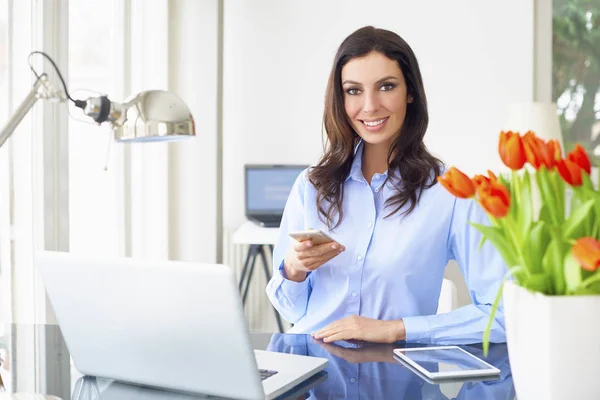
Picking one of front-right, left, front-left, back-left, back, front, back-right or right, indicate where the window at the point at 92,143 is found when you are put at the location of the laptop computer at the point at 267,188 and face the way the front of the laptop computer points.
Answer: front-right

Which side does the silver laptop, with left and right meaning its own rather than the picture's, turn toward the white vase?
right

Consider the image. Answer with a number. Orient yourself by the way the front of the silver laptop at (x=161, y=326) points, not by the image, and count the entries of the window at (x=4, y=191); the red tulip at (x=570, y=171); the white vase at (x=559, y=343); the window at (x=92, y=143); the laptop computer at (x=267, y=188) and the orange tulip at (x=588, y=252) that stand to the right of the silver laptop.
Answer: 3

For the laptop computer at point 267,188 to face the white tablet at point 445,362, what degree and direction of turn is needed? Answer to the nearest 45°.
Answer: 0° — it already faces it

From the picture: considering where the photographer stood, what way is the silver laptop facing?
facing away from the viewer and to the right of the viewer

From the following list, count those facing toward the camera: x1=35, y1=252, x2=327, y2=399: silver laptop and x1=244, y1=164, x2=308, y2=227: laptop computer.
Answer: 1

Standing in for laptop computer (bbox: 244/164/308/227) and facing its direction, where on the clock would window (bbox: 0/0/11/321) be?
The window is roughly at 1 o'clock from the laptop computer.

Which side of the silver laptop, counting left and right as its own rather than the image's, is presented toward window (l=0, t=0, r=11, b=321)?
left

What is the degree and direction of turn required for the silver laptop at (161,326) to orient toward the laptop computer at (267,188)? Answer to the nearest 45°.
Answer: approximately 45° to its left

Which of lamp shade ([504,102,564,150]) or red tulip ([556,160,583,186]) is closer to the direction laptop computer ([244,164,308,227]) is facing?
the red tulip

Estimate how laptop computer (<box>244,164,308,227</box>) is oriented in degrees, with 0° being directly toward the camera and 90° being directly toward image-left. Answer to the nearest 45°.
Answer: approximately 0°

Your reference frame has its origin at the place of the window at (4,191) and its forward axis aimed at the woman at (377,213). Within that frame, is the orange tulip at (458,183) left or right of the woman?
right

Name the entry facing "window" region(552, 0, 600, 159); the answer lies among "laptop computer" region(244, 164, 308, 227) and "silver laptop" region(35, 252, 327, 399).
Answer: the silver laptop

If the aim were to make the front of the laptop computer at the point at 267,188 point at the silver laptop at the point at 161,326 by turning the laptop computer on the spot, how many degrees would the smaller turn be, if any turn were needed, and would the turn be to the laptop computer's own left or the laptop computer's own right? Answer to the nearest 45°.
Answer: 0° — it already faces it
